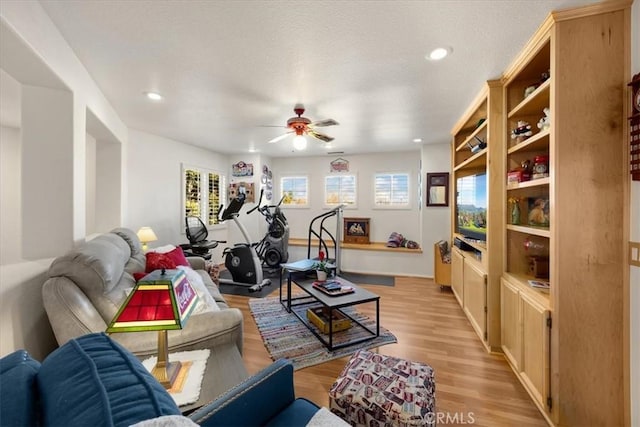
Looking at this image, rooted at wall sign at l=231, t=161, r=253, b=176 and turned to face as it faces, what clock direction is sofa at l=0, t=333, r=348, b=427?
The sofa is roughly at 12 o'clock from the wall sign.

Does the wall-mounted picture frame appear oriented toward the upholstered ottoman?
yes

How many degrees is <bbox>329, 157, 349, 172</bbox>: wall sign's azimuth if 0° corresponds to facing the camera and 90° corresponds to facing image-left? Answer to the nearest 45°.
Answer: approximately 0°

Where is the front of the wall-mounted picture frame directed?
toward the camera

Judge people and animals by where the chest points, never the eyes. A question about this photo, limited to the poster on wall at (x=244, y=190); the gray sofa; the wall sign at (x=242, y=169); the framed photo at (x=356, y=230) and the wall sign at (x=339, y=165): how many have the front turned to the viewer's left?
0

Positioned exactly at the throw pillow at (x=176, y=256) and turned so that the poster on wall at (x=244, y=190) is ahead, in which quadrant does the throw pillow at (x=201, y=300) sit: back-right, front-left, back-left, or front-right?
back-right

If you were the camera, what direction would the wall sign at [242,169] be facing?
facing the viewer

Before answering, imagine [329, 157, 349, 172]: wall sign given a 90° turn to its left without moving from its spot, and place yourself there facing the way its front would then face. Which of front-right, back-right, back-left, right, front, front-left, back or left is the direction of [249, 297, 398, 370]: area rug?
right

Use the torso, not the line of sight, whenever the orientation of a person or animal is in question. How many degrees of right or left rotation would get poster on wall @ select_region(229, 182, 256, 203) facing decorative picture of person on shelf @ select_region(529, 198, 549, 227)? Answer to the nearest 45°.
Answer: approximately 45° to its left

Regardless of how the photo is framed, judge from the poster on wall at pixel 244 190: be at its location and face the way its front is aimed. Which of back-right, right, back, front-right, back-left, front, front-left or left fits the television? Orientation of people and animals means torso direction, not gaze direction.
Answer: front-left

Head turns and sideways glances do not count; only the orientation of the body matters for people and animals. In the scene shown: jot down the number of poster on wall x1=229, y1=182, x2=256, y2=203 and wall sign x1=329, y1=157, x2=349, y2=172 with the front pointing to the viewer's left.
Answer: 0

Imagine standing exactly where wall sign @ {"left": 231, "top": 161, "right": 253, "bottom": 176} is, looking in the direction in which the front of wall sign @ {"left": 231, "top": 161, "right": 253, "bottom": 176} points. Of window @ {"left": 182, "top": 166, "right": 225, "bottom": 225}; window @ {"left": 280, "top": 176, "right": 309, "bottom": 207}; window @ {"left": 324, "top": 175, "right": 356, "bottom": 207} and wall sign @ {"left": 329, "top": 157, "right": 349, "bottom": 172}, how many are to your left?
3

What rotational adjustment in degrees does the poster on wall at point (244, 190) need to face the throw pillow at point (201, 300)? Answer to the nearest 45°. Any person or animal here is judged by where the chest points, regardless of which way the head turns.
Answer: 0° — it already faces it

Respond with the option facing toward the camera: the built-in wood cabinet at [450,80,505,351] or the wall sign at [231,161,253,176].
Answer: the wall sign

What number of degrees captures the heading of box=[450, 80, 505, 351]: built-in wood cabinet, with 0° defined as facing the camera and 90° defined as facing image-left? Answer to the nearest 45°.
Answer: approximately 90°

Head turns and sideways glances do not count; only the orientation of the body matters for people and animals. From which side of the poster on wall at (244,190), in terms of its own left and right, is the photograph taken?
front
